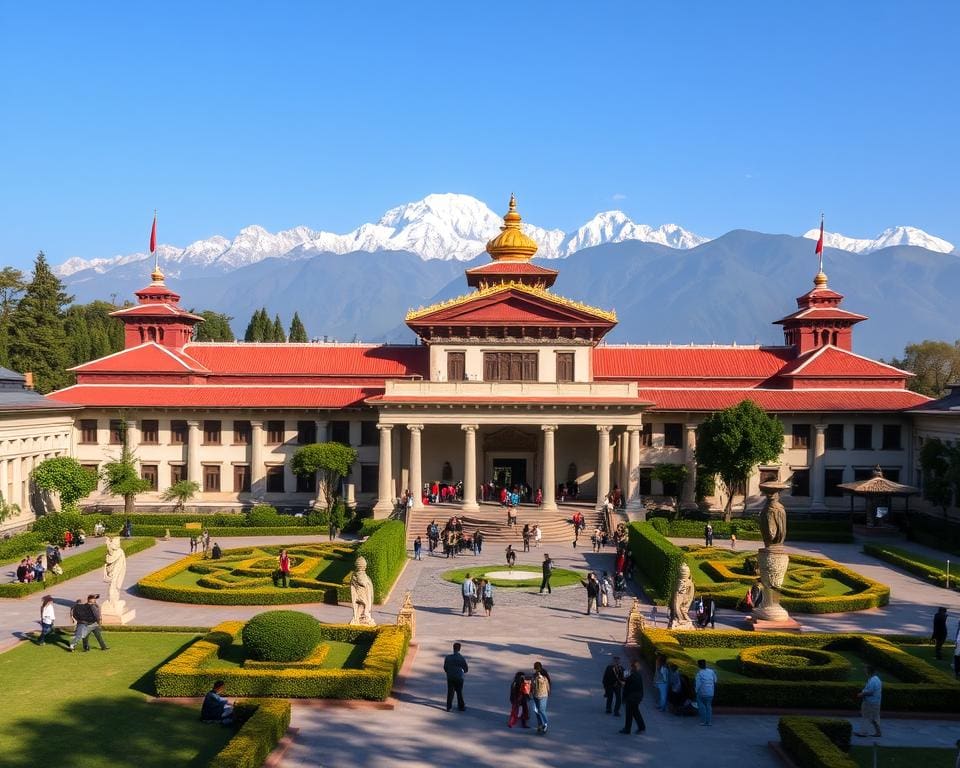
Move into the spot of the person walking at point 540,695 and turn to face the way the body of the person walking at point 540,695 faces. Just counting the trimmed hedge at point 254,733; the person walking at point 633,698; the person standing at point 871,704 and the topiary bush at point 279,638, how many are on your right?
2

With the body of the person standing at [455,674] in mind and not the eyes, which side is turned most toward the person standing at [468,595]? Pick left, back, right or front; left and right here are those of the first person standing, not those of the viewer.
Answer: front

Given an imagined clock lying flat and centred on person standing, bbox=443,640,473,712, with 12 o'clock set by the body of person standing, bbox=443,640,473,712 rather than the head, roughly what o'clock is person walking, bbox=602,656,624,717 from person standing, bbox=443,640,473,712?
person walking, bbox=602,656,624,717 is roughly at 3 o'clock from person standing, bbox=443,640,473,712.

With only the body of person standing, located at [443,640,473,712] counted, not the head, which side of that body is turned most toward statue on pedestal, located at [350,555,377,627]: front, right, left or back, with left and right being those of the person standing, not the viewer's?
front

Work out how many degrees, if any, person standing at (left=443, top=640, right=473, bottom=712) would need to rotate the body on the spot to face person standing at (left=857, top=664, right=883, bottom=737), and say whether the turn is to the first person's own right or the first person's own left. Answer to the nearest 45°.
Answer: approximately 90° to the first person's own right

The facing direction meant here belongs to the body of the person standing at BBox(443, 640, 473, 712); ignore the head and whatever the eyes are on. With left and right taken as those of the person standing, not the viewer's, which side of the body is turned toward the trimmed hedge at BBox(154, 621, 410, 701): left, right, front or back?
left

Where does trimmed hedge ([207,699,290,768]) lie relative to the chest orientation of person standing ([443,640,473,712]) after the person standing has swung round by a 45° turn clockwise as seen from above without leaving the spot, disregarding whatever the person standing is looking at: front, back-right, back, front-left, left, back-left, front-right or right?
back

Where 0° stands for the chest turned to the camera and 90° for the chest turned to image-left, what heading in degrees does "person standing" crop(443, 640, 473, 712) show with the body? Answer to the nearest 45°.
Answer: approximately 180°

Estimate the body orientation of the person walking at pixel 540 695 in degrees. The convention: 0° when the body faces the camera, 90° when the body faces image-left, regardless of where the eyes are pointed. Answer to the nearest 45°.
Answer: approximately 180°

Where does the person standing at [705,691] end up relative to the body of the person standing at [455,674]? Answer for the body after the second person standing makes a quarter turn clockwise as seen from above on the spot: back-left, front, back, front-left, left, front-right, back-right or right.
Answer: front

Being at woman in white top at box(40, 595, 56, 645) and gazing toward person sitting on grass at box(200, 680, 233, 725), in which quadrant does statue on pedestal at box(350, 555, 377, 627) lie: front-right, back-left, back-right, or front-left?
front-left
